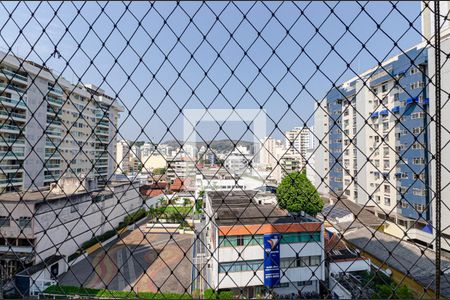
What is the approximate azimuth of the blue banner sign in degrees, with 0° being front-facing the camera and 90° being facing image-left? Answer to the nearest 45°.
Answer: approximately 0°

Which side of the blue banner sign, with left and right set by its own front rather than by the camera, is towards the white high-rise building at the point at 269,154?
back

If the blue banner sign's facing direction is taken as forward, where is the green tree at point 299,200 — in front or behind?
behind

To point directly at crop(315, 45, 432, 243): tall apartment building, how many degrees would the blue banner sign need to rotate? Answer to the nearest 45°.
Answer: approximately 135° to its left
